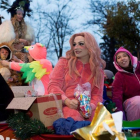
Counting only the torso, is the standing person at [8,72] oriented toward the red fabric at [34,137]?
yes

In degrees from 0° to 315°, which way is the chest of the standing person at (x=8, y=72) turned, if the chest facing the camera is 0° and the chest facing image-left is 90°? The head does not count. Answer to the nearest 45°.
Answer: approximately 0°

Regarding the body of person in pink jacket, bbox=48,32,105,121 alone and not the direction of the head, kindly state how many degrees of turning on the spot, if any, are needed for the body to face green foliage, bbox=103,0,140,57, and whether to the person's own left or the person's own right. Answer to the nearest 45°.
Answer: approximately 180°

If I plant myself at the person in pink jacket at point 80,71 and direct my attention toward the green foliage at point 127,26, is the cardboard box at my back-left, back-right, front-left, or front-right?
back-left

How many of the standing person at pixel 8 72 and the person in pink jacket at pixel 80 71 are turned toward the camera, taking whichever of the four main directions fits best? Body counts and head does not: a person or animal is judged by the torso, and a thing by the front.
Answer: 2

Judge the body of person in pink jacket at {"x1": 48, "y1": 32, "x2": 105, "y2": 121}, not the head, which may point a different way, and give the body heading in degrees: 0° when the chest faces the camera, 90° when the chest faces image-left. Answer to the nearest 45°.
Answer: approximately 0°

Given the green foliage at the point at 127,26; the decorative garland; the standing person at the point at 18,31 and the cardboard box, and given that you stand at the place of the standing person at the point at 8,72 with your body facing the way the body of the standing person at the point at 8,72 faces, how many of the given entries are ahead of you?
2

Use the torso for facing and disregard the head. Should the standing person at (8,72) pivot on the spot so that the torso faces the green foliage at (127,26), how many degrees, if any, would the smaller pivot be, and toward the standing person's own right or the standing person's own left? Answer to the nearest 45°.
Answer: approximately 135° to the standing person's own left

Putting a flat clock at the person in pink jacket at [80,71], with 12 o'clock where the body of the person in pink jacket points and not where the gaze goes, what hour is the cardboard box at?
The cardboard box is roughly at 1 o'clock from the person in pink jacket.
